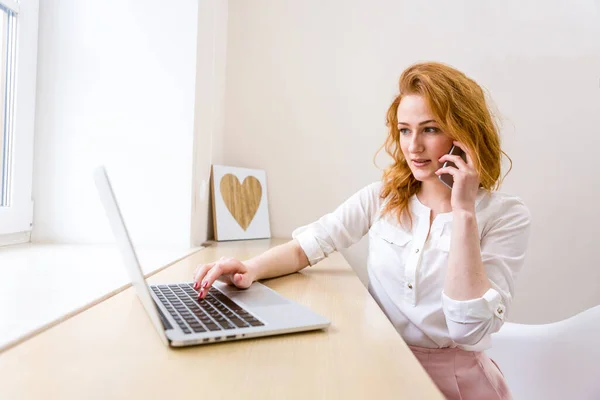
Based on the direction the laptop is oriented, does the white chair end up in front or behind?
in front

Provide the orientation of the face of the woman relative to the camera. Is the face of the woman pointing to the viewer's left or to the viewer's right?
to the viewer's left

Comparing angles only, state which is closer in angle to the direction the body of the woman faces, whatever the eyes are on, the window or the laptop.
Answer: the laptop

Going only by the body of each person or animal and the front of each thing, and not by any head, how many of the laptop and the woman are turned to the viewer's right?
1

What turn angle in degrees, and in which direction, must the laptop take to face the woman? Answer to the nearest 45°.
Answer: approximately 45° to its left

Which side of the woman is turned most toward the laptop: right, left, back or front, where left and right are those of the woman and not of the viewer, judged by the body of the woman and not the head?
front

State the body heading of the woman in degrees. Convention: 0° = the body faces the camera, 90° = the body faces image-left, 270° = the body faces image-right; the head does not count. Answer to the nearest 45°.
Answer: approximately 45°

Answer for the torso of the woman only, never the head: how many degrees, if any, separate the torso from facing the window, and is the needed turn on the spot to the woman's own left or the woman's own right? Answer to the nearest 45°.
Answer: approximately 45° to the woman's own right

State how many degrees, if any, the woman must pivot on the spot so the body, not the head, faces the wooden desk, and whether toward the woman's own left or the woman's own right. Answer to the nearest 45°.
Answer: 0° — they already face it

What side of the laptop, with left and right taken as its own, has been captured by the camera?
right
